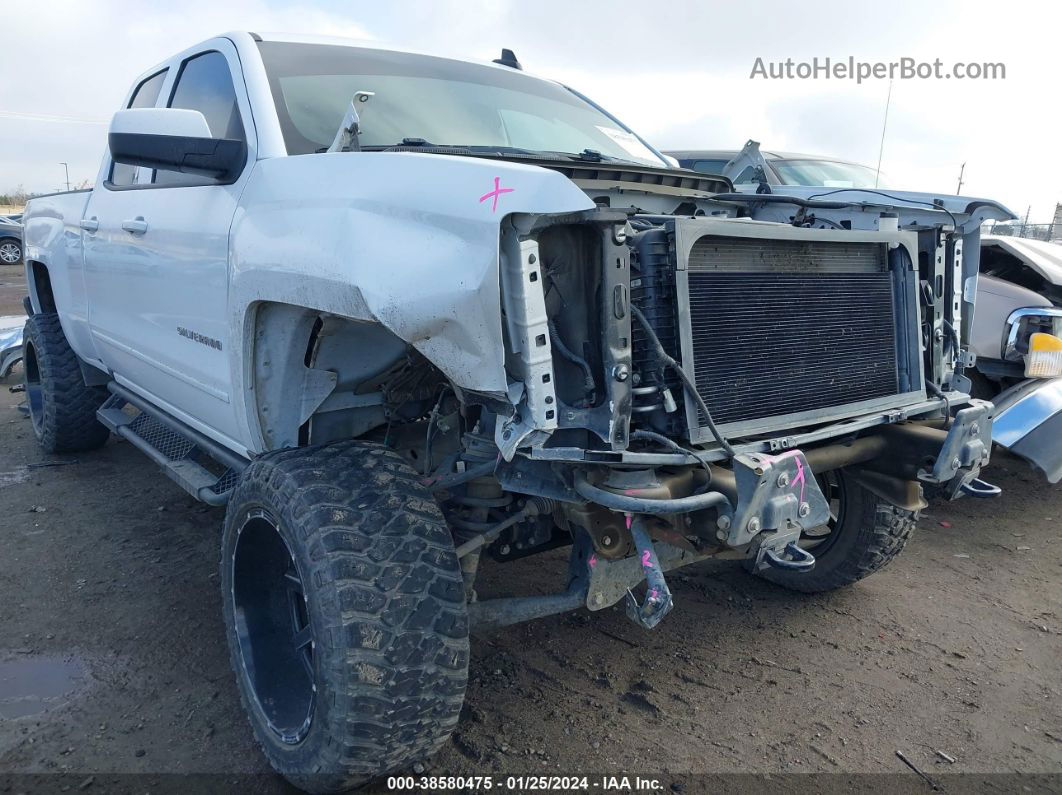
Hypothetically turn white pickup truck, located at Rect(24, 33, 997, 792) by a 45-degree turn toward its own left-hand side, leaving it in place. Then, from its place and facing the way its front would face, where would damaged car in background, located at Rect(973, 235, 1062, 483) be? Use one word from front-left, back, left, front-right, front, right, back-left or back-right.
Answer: front-left

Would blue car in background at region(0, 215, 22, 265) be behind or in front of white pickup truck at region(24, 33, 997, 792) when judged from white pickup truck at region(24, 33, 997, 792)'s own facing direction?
behind

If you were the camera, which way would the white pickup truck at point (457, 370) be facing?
facing the viewer and to the right of the viewer
